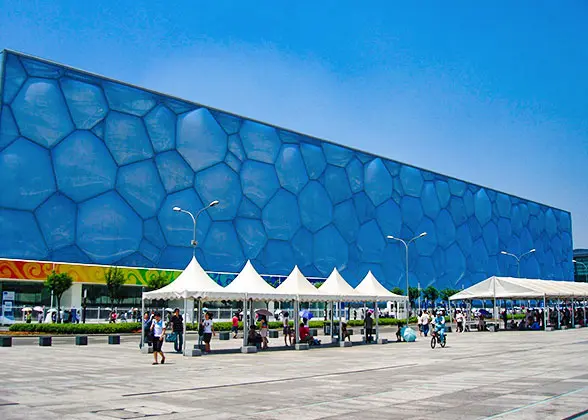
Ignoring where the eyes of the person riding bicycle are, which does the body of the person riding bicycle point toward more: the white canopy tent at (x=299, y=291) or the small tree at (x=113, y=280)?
the white canopy tent

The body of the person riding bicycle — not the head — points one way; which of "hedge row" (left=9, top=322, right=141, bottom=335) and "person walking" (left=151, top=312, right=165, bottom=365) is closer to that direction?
the person walking

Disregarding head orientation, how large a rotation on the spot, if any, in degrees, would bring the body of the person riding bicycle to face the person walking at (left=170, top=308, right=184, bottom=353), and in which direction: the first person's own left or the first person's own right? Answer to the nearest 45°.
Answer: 0° — they already face them

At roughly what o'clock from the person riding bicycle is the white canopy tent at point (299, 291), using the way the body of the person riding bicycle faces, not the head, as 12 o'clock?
The white canopy tent is roughly at 1 o'clock from the person riding bicycle.

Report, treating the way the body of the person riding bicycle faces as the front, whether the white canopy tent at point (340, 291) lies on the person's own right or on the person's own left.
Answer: on the person's own right

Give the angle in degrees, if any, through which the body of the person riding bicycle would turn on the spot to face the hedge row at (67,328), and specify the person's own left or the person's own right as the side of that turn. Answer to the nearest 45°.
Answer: approximately 45° to the person's own right

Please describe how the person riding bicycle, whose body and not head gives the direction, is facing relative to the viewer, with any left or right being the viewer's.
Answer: facing the viewer and to the left of the viewer

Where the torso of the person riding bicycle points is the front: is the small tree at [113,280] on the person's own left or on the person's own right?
on the person's own right

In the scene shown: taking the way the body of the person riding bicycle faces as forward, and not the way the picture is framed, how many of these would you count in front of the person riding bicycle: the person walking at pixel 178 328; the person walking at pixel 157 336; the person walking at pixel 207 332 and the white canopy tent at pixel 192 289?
4
